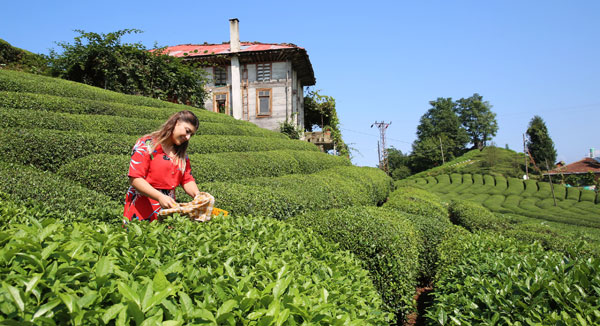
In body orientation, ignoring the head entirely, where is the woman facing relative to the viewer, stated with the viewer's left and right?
facing the viewer and to the right of the viewer

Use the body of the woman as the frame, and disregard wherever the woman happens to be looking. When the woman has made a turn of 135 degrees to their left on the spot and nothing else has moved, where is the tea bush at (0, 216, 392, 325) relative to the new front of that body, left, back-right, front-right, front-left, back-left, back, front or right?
back

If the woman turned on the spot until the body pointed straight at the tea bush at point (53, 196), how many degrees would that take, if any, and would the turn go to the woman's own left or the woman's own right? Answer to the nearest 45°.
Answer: approximately 180°

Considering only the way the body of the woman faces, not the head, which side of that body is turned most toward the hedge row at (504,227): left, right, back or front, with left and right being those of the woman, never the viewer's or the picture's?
left

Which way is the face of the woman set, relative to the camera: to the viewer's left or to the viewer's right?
to the viewer's right

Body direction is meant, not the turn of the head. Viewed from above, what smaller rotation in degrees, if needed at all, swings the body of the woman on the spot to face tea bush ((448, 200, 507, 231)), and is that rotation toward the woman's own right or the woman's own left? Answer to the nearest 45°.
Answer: approximately 90° to the woman's own left

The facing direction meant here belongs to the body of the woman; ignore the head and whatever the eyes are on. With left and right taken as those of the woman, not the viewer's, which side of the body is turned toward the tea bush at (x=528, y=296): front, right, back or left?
front

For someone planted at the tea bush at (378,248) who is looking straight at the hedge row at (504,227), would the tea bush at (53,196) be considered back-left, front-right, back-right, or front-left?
back-left

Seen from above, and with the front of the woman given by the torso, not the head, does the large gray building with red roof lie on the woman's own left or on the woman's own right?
on the woman's own left
